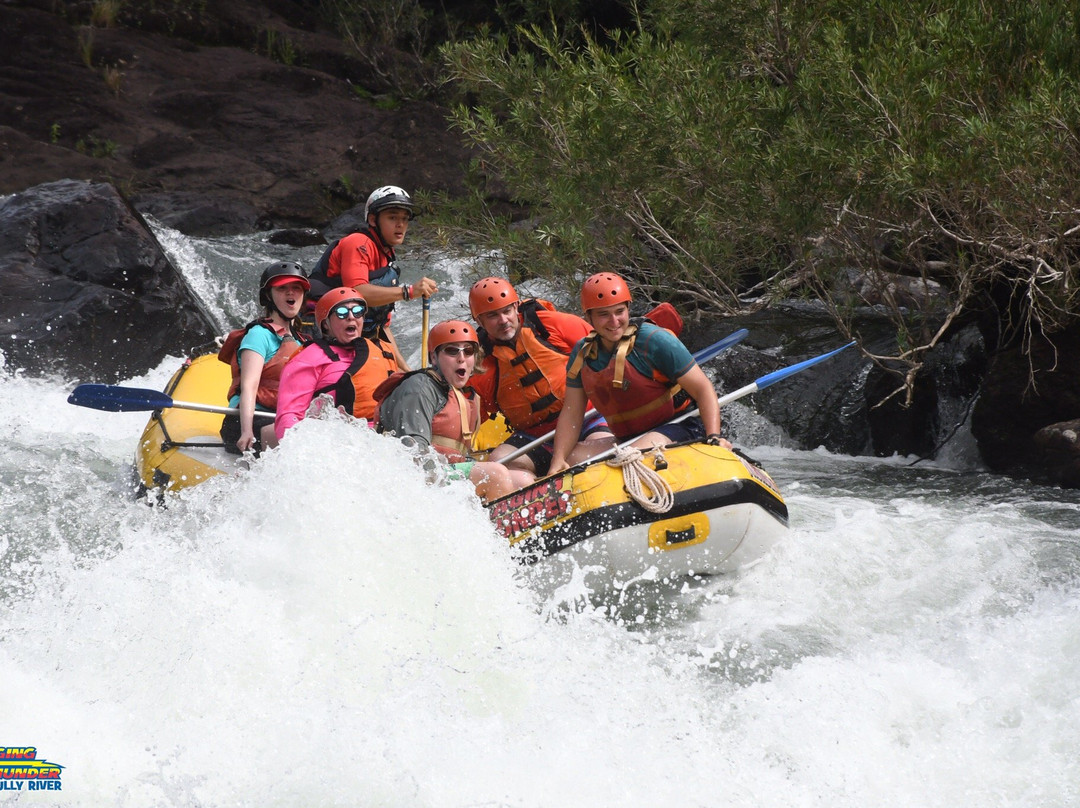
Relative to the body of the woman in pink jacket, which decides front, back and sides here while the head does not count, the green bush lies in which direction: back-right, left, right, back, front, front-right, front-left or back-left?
left

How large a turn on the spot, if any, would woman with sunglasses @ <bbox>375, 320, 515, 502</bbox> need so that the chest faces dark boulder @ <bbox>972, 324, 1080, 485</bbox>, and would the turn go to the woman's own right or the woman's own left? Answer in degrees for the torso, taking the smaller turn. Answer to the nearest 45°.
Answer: approximately 90° to the woman's own left
